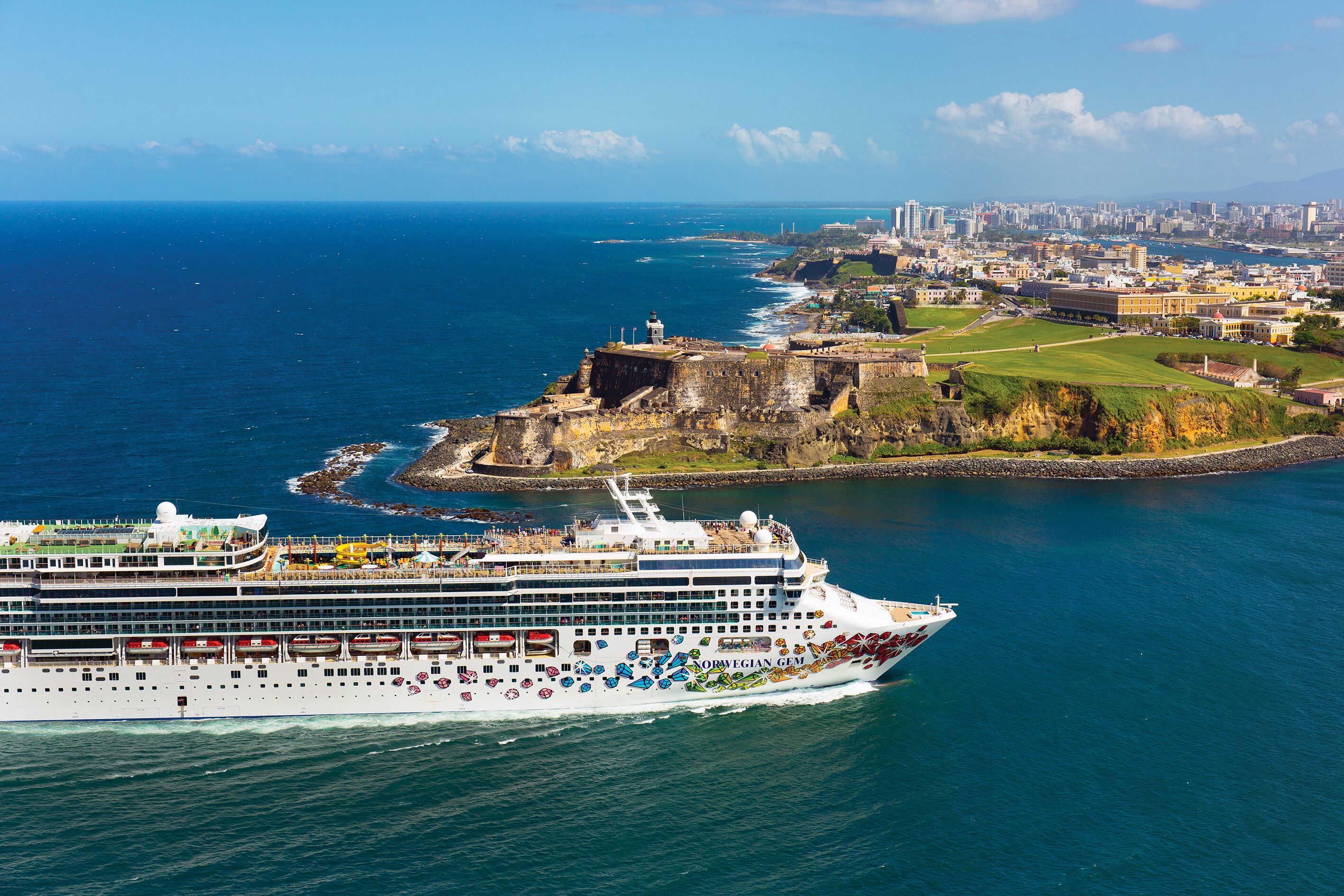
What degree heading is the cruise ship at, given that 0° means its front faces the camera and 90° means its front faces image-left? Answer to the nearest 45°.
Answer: approximately 270°
